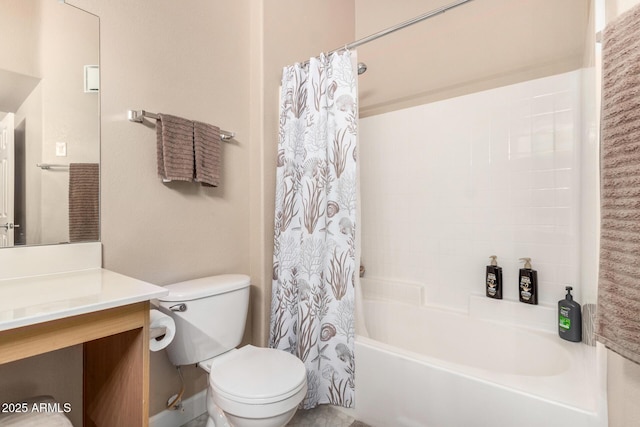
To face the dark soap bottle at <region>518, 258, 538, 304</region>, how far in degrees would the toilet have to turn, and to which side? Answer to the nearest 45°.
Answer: approximately 45° to its left

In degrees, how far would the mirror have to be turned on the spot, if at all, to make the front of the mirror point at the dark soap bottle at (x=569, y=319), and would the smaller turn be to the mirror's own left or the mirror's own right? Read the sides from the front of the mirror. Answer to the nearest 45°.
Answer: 0° — it already faces it

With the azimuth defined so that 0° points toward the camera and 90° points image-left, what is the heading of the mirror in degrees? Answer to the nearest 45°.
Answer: approximately 315°

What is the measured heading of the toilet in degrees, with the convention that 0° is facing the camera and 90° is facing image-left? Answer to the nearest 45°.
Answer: approximately 315°

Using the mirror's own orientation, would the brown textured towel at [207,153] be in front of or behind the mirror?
in front

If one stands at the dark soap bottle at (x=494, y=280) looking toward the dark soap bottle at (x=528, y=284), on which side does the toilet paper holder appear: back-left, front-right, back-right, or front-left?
back-right

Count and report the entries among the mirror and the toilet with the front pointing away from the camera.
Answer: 0
